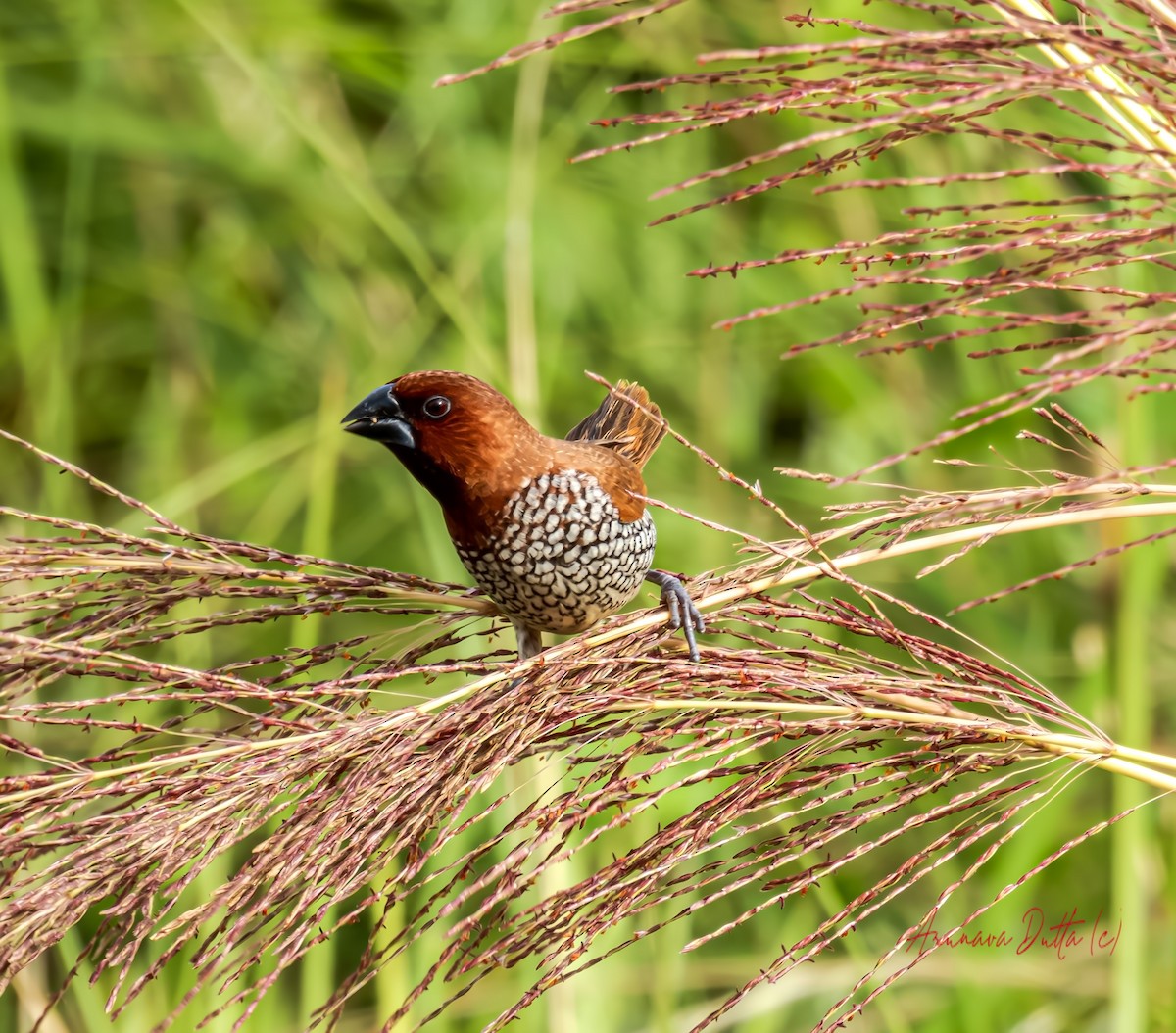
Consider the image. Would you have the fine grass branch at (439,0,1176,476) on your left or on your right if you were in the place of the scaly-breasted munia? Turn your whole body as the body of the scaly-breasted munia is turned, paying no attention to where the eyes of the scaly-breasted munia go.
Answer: on your left

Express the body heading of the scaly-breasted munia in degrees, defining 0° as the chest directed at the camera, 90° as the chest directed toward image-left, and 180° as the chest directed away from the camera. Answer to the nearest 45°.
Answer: approximately 45°
